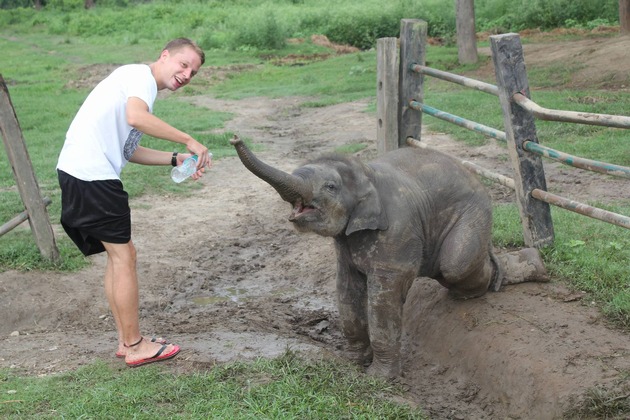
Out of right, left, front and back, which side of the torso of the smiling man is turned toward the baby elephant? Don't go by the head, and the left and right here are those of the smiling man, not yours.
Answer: front

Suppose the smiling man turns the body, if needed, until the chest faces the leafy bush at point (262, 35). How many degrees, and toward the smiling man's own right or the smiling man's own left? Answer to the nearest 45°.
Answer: approximately 90° to the smiling man's own left

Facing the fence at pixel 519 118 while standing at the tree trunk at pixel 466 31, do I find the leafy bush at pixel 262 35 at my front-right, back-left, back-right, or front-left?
back-right

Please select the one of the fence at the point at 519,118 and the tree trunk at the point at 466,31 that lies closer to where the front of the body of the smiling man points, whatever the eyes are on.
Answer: the fence

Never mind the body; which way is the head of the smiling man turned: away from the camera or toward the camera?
toward the camera

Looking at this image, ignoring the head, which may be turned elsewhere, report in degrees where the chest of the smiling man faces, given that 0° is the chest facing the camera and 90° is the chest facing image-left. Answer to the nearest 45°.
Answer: approximately 270°

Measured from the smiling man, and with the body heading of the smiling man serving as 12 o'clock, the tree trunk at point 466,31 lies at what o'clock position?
The tree trunk is roughly at 10 o'clock from the smiling man.

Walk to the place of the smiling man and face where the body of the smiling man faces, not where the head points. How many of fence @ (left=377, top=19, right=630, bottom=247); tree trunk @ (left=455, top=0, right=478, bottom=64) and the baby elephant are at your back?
0

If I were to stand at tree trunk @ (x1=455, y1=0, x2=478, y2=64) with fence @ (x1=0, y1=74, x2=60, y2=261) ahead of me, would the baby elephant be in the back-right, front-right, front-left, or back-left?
front-left

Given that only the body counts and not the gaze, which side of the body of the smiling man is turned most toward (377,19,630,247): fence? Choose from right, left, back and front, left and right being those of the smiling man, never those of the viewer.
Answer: front

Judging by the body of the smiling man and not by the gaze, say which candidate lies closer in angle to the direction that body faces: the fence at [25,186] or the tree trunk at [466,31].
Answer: the tree trunk

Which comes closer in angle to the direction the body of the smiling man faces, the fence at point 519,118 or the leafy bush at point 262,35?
the fence

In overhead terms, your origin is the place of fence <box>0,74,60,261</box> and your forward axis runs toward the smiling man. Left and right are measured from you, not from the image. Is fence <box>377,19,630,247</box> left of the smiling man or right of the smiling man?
left

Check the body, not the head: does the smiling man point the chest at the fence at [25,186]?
no

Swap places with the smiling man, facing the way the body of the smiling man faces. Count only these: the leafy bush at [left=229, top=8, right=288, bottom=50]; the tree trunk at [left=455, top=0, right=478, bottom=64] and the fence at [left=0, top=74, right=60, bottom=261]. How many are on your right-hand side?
0
